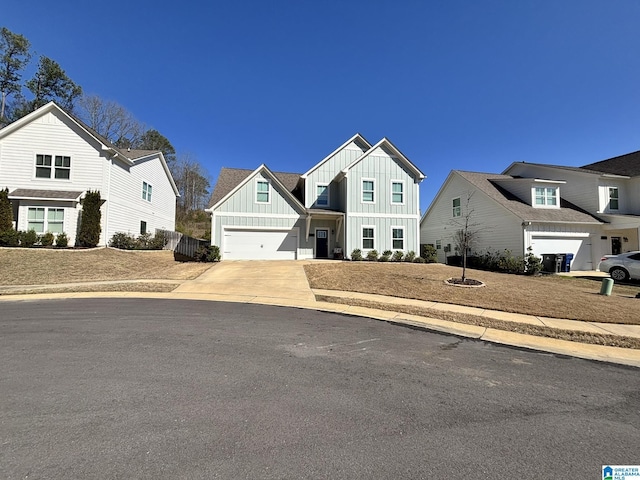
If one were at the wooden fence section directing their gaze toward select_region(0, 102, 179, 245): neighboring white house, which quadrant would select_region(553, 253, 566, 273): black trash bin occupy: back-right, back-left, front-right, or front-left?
back-left

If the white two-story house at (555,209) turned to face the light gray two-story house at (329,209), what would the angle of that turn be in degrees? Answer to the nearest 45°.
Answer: approximately 90° to its right

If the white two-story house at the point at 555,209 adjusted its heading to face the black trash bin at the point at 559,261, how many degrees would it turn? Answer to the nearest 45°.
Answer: approximately 45° to its right

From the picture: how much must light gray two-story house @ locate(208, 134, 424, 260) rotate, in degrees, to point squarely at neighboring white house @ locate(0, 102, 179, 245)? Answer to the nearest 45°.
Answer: approximately 90° to its right

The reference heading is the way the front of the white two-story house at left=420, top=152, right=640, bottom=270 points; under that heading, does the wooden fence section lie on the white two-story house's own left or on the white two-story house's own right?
on the white two-story house's own right

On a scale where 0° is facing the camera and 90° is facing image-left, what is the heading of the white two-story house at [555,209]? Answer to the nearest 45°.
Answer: approximately 315°

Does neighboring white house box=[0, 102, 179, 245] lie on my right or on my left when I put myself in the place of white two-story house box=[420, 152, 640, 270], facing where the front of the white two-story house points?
on my right

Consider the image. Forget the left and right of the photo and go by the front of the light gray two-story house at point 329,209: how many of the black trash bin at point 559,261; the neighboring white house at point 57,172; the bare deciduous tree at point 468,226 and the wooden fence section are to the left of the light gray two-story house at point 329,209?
2

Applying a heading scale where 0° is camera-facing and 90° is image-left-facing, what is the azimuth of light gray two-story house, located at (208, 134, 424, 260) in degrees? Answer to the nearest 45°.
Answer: approximately 0°

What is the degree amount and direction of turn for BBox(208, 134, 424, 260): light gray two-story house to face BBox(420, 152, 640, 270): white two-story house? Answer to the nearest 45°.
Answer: approximately 90° to its left
